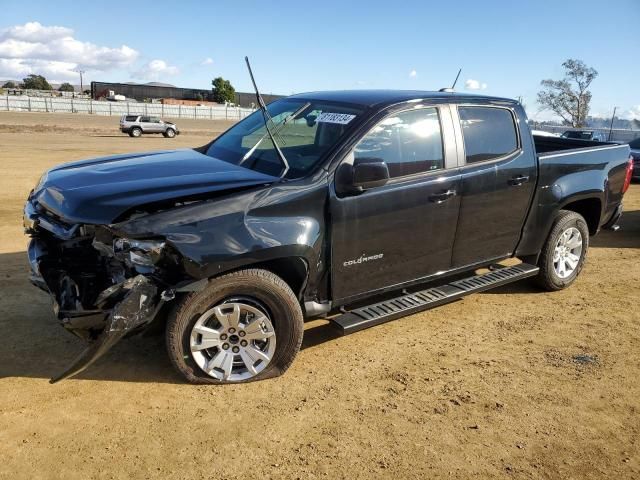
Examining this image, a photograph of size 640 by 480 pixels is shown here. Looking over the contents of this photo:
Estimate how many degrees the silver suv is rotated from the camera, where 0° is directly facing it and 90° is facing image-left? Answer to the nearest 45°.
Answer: approximately 270°

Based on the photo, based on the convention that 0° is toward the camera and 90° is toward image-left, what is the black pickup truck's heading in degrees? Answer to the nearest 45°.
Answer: approximately 45°

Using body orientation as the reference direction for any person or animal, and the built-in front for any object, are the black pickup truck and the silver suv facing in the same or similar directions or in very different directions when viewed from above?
very different directions

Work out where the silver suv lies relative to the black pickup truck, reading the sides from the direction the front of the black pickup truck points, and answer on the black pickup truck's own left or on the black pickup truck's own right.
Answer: on the black pickup truck's own right

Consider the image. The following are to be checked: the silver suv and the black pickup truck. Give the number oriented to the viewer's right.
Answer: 1

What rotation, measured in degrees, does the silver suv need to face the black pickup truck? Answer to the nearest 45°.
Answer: approximately 90° to its right
